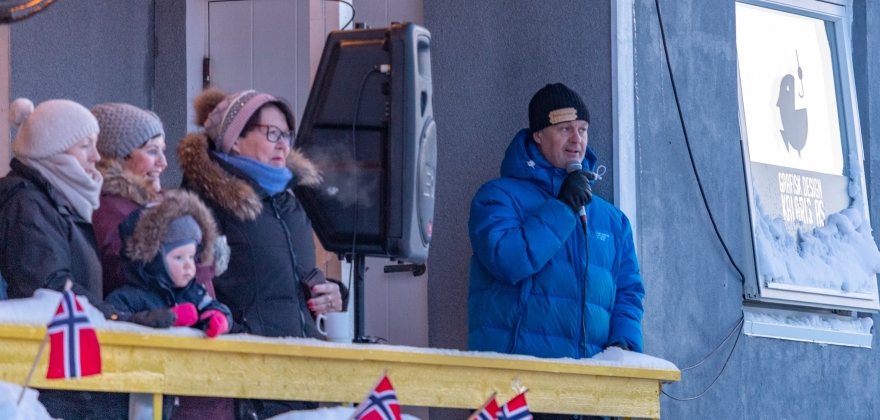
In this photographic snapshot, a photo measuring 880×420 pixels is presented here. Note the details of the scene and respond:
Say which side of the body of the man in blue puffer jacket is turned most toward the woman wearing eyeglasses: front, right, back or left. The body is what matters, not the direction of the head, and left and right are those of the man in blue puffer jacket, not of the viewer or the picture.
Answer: right

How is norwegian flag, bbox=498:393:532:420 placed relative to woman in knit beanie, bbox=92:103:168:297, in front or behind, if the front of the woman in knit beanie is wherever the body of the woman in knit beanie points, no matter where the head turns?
in front

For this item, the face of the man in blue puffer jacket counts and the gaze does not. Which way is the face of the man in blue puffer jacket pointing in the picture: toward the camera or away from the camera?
toward the camera

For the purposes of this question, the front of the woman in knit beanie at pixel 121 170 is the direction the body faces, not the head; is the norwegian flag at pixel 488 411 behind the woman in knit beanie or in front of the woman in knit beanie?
in front

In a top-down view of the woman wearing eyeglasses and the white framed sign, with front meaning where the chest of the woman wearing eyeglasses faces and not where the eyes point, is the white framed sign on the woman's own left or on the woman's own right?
on the woman's own left

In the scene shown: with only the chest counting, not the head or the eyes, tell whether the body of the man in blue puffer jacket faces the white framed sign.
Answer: no

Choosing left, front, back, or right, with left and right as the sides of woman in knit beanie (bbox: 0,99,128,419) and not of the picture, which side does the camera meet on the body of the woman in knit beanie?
right

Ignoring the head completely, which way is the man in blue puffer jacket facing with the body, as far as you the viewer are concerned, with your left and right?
facing the viewer and to the right of the viewer

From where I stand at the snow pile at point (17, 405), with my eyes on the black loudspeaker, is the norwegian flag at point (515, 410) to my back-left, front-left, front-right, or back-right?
front-right

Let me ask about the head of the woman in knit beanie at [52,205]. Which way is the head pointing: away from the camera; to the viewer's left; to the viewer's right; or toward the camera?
to the viewer's right
